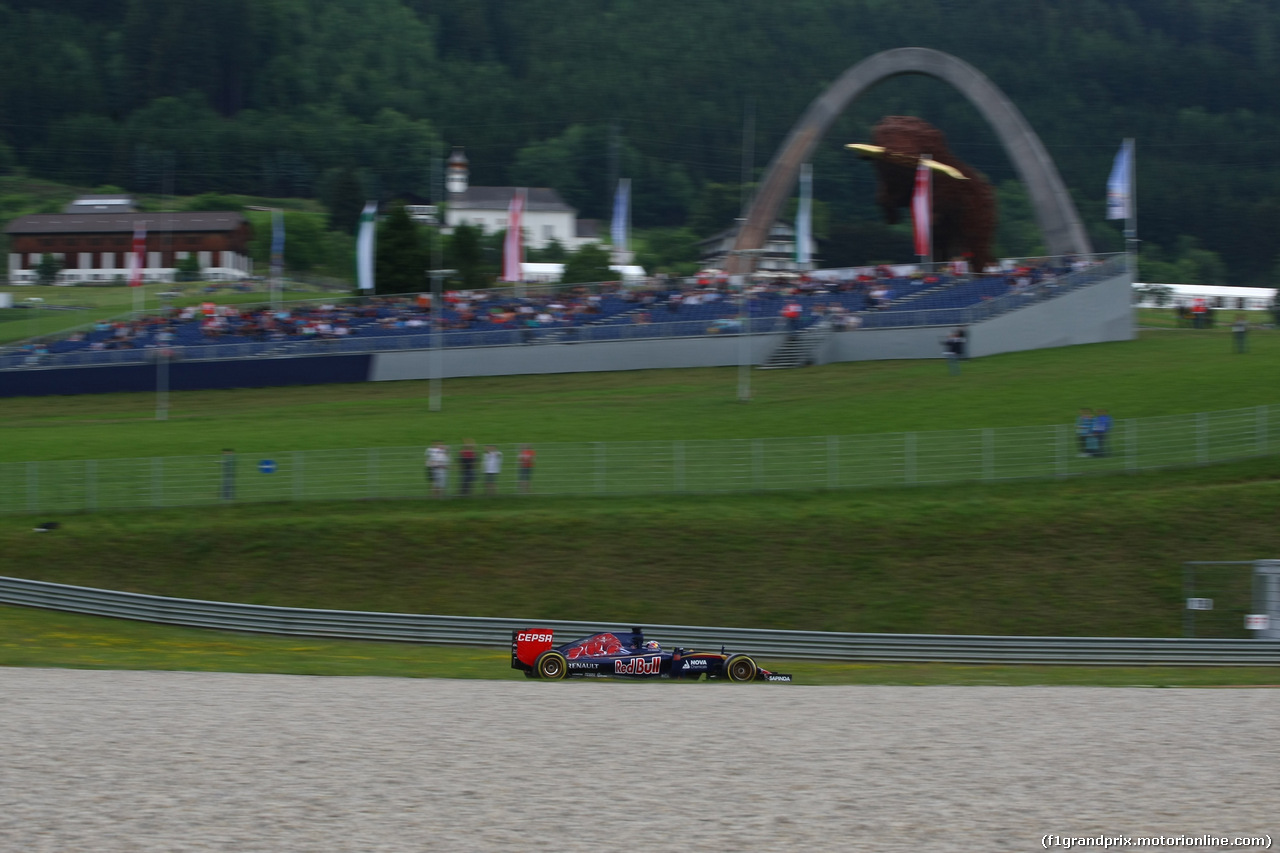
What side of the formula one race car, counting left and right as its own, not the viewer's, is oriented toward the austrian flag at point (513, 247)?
left

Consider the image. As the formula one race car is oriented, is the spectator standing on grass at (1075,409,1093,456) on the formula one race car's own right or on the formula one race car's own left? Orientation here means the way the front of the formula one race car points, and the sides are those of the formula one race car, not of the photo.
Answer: on the formula one race car's own left

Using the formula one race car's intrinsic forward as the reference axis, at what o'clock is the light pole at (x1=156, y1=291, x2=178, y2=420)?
The light pole is roughly at 8 o'clock from the formula one race car.

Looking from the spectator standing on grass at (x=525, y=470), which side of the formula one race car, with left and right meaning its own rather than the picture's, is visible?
left

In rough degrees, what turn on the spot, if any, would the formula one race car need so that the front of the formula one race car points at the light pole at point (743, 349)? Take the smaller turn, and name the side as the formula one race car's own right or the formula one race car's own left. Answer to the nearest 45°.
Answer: approximately 90° to the formula one race car's own left

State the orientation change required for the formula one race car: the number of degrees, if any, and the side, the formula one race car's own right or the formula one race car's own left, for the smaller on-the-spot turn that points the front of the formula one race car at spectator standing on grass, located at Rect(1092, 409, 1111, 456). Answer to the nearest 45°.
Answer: approximately 45° to the formula one race car's own left

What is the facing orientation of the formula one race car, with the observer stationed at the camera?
facing to the right of the viewer

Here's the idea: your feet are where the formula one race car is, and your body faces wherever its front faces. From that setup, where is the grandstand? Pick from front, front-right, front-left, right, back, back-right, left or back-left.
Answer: left

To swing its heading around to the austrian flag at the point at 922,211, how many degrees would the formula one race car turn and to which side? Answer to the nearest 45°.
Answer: approximately 90° to its left
